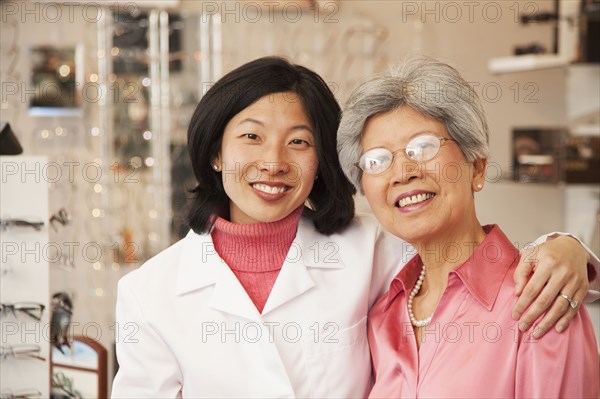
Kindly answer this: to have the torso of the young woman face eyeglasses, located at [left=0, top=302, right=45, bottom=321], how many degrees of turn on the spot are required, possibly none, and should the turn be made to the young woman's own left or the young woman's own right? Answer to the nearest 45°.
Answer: approximately 90° to the young woman's own right

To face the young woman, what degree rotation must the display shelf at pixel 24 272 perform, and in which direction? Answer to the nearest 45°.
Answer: approximately 45° to its left

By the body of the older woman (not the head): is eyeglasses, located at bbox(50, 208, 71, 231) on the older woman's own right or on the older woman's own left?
on the older woman's own right

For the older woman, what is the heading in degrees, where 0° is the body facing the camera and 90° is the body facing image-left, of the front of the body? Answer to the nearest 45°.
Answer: approximately 45°
